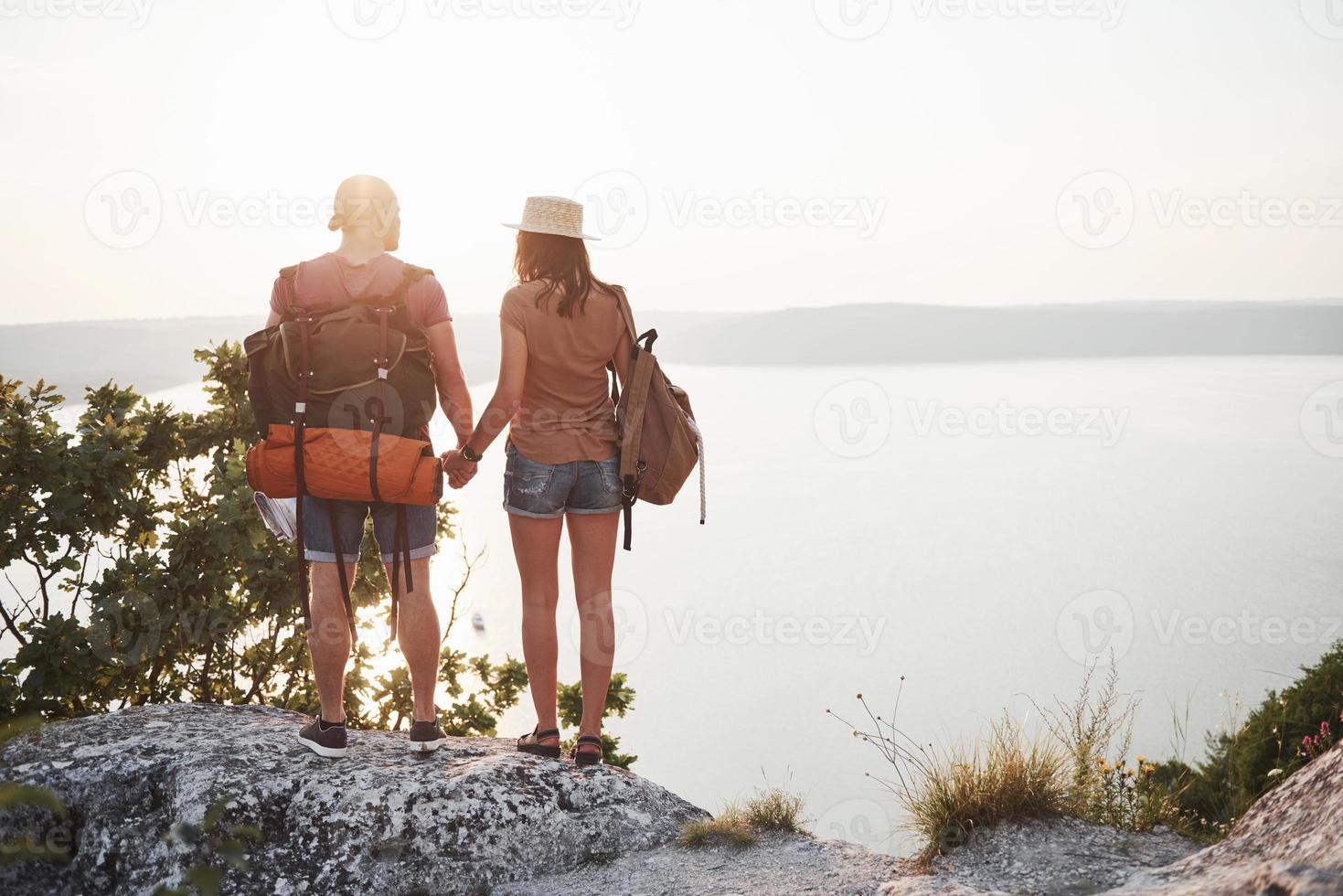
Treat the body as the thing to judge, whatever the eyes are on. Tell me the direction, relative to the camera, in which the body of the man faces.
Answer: away from the camera

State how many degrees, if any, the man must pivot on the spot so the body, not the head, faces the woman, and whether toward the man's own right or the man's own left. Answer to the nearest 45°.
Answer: approximately 90° to the man's own right

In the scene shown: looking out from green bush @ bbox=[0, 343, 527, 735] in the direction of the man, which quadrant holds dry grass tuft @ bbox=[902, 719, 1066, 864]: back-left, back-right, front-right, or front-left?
front-left

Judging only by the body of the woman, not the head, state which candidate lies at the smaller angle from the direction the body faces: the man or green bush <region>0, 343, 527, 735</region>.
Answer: the green bush

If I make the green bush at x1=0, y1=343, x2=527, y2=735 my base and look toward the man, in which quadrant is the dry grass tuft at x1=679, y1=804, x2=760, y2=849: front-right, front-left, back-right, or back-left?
front-left

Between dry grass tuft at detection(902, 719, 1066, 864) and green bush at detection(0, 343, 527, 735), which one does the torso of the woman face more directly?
the green bush

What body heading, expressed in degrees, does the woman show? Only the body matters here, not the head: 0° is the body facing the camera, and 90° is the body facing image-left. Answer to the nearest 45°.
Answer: approximately 180°

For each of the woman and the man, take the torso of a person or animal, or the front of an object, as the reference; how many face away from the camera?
2

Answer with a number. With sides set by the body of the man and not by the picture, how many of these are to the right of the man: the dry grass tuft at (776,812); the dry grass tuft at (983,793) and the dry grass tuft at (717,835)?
3

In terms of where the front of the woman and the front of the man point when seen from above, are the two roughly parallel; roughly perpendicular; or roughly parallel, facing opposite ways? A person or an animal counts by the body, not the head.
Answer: roughly parallel

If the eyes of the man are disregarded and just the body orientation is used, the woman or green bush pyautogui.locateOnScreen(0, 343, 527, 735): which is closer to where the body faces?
the green bush

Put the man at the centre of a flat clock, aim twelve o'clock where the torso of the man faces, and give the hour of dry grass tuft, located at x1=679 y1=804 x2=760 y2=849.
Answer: The dry grass tuft is roughly at 3 o'clock from the man.

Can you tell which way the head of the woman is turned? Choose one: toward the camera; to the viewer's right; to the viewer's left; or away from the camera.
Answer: away from the camera
